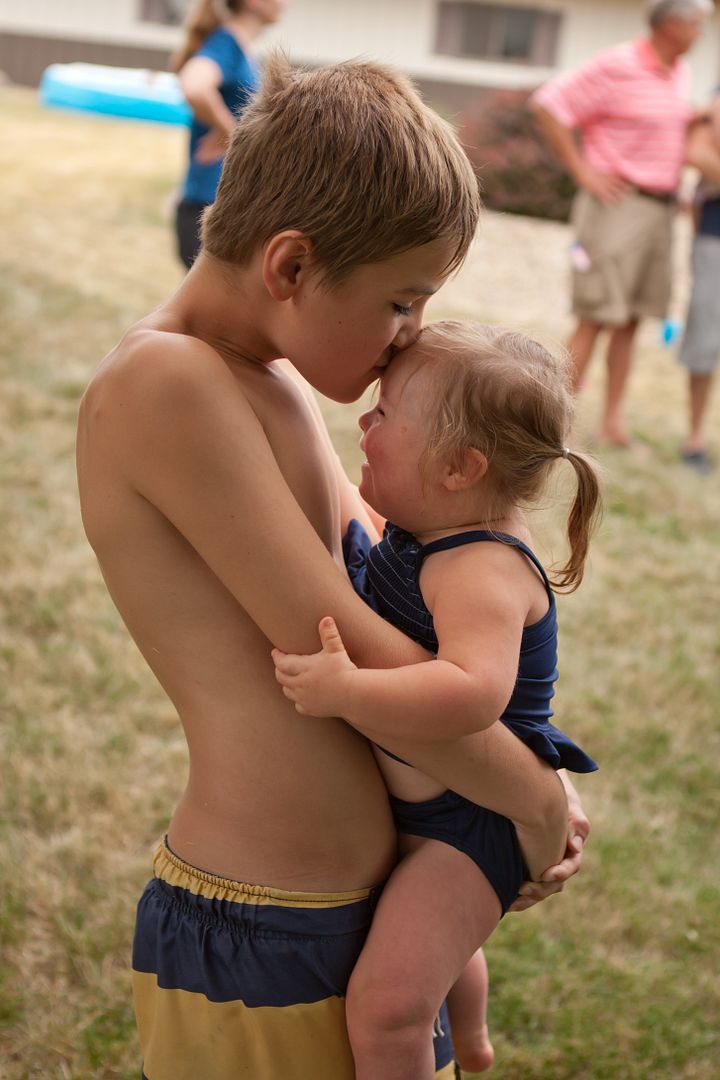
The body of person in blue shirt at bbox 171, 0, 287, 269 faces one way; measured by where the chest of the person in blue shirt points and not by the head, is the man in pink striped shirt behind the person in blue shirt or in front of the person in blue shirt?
in front

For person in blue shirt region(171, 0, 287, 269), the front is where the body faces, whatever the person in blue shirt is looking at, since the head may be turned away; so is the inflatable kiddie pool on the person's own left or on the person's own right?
on the person's own left

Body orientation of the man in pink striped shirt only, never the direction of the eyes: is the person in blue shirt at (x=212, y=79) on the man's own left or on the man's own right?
on the man's own right

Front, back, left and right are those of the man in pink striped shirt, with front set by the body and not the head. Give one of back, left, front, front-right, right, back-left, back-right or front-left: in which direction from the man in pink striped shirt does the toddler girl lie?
front-right

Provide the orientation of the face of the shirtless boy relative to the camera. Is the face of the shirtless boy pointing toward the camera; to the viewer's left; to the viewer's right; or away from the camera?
to the viewer's right

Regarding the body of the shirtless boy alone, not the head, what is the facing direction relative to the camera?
to the viewer's right

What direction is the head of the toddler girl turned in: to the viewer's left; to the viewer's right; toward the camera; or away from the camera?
to the viewer's left

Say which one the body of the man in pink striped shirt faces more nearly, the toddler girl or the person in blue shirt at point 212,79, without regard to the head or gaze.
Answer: the toddler girl

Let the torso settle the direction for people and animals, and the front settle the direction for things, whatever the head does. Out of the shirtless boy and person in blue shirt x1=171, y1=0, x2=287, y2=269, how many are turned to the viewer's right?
2

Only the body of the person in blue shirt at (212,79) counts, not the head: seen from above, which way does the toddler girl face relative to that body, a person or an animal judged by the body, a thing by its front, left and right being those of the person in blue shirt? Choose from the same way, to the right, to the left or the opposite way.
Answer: the opposite way

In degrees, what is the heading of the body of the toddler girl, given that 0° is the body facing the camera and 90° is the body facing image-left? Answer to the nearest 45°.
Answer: approximately 90°

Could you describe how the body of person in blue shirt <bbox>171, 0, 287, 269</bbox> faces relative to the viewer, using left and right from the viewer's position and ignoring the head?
facing to the right of the viewer

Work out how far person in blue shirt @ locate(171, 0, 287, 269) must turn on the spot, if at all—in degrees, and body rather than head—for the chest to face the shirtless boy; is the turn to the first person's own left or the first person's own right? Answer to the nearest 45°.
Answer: approximately 90° to the first person's own right
